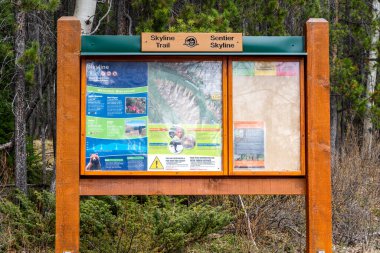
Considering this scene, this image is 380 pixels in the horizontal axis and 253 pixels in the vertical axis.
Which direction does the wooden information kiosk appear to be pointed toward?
toward the camera

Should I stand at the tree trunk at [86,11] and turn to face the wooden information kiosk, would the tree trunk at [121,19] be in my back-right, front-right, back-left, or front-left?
back-left

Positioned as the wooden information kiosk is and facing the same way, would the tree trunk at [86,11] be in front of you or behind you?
behind

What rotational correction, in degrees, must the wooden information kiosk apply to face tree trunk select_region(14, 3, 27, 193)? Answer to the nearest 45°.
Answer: approximately 135° to its right

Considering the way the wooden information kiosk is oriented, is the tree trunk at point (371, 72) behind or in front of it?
behind

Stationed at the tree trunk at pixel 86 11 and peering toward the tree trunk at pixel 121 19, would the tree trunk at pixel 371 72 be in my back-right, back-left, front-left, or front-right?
front-right

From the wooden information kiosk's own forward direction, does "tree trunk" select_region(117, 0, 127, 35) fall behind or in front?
behind

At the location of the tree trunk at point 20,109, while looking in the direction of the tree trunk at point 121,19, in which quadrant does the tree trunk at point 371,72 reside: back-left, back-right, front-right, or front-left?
front-right
